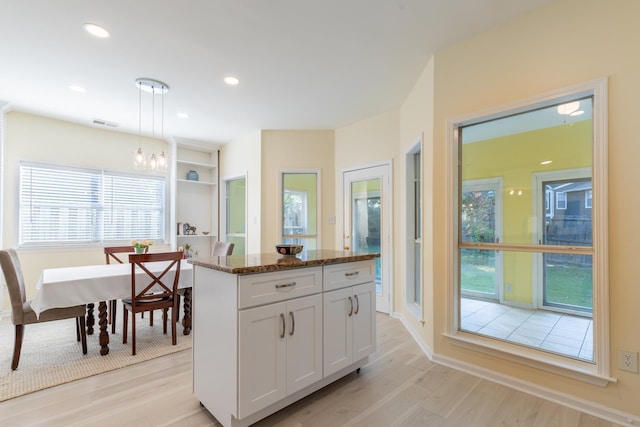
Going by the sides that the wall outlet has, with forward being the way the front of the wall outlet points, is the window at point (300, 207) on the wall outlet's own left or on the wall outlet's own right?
on the wall outlet's own right

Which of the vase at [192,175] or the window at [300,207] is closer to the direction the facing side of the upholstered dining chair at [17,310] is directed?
the window

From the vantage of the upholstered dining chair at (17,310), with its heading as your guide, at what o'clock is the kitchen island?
The kitchen island is roughly at 2 o'clock from the upholstered dining chair.

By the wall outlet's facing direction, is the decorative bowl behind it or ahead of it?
ahead

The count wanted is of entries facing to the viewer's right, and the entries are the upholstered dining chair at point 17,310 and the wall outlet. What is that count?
1

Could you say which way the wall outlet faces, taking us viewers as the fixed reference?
facing the viewer and to the left of the viewer

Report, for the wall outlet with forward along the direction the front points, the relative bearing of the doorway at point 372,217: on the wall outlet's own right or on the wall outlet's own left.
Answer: on the wall outlet's own right

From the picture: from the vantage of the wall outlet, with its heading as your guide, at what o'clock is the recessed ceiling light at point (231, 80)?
The recessed ceiling light is roughly at 1 o'clock from the wall outlet.

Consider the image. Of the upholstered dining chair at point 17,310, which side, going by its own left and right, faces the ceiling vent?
left

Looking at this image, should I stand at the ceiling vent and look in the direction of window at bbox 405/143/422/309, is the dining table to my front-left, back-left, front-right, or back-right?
front-right

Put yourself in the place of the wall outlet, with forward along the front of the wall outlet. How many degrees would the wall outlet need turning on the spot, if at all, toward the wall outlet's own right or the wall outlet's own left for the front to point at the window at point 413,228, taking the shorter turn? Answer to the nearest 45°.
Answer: approximately 90° to the wall outlet's own right

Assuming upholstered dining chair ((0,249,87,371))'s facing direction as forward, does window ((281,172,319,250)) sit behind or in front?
in front

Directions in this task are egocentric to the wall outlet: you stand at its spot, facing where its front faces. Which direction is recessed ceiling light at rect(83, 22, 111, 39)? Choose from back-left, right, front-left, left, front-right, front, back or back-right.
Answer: front

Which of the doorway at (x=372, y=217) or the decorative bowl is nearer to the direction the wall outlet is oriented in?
the decorative bowl

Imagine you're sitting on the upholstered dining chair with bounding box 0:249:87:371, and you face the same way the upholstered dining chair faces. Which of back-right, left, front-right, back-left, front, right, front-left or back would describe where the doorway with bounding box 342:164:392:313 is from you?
front

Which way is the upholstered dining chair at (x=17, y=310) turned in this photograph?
to the viewer's right
